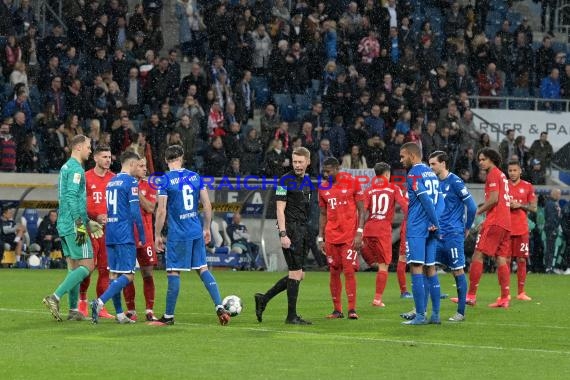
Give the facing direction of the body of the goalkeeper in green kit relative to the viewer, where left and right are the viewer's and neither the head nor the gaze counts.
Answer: facing to the right of the viewer

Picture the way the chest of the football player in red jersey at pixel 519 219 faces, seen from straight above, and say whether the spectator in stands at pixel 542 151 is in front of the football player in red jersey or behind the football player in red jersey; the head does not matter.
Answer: behind

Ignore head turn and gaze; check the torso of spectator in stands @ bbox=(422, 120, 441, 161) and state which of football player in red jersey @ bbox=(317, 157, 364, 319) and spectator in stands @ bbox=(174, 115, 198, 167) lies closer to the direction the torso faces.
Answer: the football player in red jersey

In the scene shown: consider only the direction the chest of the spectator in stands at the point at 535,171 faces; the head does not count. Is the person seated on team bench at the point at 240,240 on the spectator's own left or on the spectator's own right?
on the spectator's own right

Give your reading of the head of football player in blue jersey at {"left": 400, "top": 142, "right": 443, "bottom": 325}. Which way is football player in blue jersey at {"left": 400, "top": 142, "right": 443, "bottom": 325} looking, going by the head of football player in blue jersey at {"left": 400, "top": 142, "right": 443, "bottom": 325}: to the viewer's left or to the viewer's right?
to the viewer's left

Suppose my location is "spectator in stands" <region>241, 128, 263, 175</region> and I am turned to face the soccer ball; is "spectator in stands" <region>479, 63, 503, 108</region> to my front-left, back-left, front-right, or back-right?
back-left

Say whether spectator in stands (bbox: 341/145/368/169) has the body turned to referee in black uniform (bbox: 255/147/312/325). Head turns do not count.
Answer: yes
